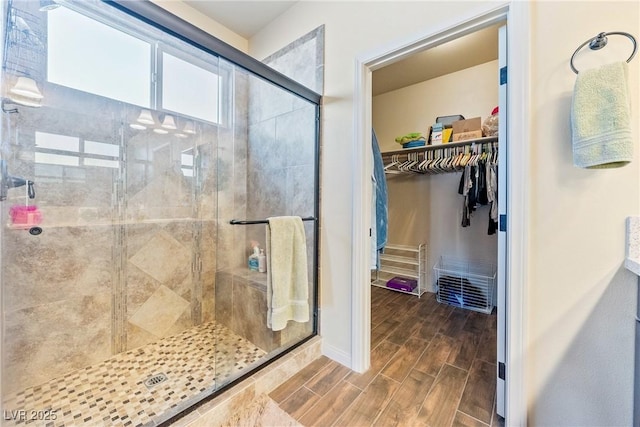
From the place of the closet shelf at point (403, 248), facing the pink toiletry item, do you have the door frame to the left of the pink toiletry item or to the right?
left

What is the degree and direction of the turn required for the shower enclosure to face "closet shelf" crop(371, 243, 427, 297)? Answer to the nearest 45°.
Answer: approximately 45° to its left

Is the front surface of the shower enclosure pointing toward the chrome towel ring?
yes

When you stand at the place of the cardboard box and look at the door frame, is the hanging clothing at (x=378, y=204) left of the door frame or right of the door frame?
right

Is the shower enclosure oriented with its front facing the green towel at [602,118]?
yes

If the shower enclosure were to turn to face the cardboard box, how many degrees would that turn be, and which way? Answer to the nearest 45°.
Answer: approximately 45° to its left

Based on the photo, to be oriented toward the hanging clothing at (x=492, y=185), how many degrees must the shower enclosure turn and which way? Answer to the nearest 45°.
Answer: approximately 45° to its left

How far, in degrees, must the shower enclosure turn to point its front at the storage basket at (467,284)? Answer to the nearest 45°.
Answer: approximately 45° to its left

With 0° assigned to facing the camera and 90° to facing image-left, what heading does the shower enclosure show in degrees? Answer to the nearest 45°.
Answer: approximately 315°
